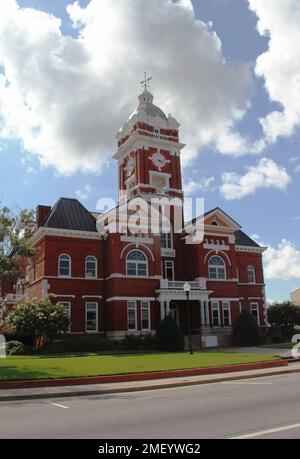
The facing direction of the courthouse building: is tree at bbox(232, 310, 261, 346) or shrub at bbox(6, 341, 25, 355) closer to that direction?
the tree

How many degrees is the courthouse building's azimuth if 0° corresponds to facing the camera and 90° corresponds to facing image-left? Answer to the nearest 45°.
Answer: approximately 315°

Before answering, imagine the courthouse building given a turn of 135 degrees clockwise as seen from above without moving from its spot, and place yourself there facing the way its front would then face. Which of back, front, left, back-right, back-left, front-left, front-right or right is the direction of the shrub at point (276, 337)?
back

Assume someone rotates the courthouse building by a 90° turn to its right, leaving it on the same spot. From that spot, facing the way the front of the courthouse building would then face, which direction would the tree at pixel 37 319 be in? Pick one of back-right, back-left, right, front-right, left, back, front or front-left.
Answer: front

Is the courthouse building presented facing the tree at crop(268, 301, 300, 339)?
no

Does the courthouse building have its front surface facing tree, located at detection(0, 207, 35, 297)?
no

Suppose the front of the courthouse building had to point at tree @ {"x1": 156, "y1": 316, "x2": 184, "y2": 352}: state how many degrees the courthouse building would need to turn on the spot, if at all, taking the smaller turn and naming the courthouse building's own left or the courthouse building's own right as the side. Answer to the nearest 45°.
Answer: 0° — it already faces it

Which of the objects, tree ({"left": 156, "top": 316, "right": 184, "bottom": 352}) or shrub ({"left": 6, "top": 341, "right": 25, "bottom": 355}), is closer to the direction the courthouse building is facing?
the tree
